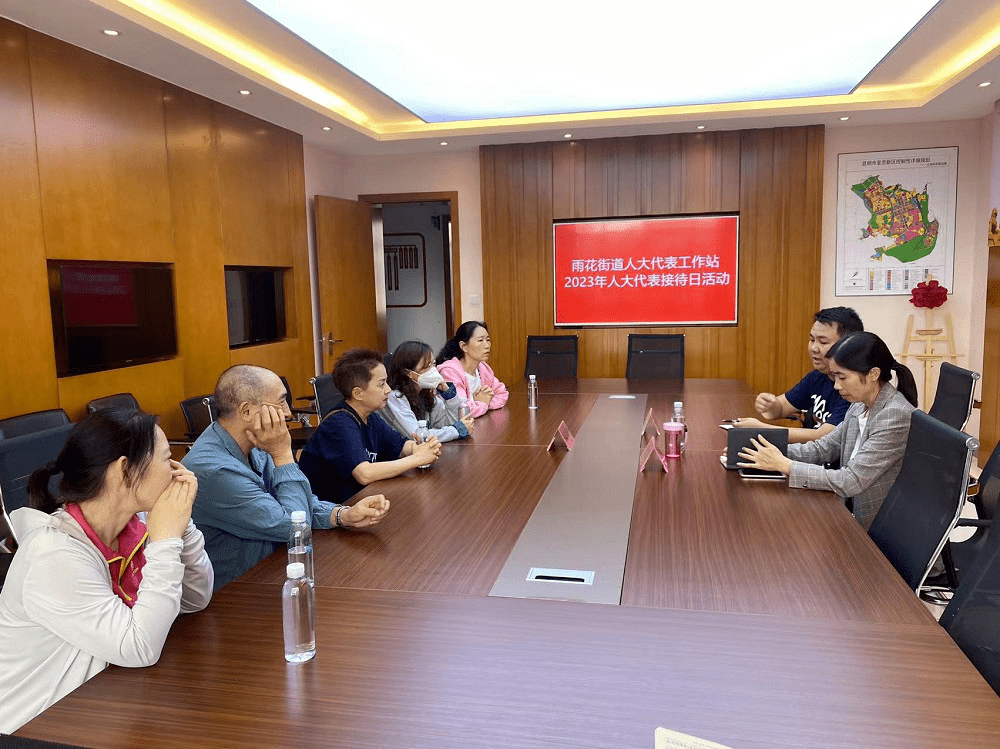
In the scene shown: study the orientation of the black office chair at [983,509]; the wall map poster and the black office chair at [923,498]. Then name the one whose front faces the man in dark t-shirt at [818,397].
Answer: the wall map poster

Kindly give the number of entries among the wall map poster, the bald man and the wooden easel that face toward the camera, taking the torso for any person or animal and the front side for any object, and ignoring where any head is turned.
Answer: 2

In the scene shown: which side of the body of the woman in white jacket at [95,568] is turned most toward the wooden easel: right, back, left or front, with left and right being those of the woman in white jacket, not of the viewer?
front

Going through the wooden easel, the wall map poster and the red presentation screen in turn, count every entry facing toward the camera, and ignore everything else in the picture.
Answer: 3

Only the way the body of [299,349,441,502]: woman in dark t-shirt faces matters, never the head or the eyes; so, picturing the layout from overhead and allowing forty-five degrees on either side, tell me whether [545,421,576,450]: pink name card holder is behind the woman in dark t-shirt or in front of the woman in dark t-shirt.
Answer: in front

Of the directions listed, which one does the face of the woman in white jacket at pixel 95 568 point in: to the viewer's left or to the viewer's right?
to the viewer's right

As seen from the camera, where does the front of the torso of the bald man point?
to the viewer's right

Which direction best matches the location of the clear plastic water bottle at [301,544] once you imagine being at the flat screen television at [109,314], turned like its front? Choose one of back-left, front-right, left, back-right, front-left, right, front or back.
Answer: front-right

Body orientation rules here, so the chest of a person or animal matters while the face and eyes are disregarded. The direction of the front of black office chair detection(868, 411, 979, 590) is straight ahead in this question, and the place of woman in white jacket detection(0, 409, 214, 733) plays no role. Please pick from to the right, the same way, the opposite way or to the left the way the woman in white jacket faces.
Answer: the opposite way

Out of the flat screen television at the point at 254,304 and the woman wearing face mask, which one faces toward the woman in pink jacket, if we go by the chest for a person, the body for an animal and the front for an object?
the flat screen television

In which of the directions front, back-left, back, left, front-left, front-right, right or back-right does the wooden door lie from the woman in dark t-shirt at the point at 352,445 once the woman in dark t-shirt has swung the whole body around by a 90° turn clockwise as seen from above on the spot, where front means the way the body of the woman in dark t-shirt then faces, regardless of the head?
back

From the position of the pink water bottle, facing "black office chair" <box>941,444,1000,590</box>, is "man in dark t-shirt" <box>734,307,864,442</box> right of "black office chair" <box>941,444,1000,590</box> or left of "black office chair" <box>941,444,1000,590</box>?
left

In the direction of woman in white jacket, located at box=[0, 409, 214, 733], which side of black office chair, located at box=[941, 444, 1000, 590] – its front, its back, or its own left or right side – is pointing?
front

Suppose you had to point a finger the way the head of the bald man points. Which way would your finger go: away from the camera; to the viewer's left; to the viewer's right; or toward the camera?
to the viewer's right

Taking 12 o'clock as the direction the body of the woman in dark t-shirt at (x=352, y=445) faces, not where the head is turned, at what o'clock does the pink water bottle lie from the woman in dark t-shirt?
The pink water bottle is roughly at 12 o'clock from the woman in dark t-shirt.

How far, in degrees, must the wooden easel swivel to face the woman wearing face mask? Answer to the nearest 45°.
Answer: approximately 45° to its right

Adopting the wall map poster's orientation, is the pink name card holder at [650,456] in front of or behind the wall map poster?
in front

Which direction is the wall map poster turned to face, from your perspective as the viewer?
facing the viewer

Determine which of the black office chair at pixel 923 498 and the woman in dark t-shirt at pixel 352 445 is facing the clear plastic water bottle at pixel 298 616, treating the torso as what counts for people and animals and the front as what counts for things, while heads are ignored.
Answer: the black office chair

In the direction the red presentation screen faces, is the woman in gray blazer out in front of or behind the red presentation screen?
in front

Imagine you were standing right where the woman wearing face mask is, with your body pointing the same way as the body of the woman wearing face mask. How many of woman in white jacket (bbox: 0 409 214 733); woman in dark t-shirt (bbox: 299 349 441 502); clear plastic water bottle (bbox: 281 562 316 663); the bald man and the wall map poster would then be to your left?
1
